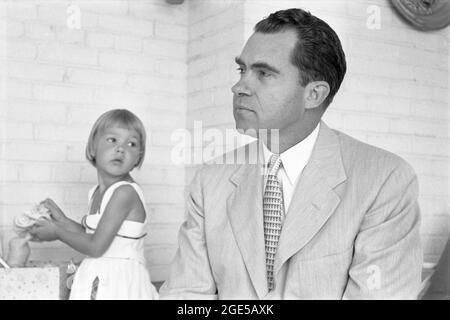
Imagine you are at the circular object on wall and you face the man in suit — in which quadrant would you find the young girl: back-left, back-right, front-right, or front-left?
front-right

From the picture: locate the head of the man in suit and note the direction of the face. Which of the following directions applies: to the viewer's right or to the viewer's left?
to the viewer's left

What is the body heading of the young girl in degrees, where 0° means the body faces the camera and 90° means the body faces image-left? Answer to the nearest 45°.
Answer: approximately 90°

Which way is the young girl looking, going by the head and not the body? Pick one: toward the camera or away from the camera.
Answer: toward the camera

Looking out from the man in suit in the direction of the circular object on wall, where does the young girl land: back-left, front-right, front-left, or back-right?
front-left

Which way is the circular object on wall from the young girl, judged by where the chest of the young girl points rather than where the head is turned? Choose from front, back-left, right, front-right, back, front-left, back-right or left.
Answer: back

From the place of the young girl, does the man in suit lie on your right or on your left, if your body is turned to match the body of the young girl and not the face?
on your left
